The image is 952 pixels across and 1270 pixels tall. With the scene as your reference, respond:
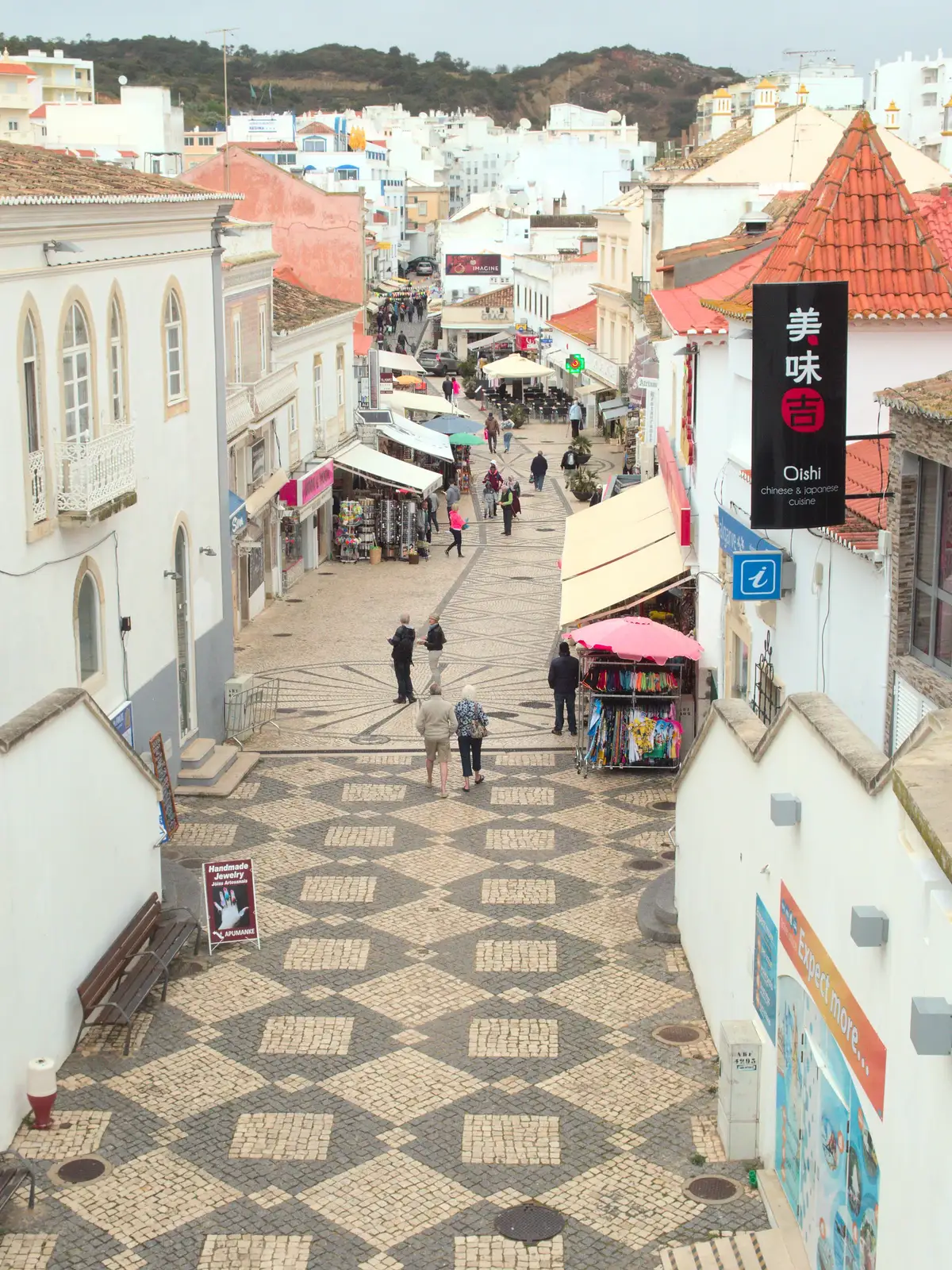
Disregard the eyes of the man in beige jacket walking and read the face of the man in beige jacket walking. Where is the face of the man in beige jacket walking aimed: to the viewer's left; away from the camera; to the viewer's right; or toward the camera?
away from the camera

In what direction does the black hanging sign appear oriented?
toward the camera

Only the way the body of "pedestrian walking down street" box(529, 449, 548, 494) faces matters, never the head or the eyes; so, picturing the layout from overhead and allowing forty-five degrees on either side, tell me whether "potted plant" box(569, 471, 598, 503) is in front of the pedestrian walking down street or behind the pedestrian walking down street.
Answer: behind

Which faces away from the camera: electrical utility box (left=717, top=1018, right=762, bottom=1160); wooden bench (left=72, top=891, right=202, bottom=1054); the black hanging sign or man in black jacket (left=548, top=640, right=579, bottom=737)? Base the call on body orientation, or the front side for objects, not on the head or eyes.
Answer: the man in black jacket

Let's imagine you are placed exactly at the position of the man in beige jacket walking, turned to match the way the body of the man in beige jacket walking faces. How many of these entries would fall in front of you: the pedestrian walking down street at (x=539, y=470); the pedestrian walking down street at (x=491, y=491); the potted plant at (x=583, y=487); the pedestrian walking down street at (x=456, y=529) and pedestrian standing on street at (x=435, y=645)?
5

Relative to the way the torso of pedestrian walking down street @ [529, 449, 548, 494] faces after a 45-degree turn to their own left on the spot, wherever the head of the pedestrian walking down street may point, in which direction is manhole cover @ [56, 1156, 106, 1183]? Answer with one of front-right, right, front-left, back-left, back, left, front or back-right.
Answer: back-left

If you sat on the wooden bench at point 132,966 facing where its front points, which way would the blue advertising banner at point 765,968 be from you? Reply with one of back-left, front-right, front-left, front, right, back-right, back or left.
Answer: front-right

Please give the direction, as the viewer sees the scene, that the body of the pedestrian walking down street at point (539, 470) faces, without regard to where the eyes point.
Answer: away from the camera

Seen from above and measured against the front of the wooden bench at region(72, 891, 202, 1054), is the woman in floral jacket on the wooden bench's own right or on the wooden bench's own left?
on the wooden bench's own left

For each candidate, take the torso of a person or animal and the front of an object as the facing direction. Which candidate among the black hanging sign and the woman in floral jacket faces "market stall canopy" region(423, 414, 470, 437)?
the woman in floral jacket

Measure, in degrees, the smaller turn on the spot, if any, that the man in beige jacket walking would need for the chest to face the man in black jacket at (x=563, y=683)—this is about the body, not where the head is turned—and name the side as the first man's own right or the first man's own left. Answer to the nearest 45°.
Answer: approximately 45° to the first man's own right

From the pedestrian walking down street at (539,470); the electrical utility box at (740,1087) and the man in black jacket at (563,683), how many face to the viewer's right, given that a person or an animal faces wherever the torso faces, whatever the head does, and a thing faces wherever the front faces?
0

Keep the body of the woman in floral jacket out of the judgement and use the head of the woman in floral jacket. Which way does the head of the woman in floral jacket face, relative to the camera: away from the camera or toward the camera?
away from the camera

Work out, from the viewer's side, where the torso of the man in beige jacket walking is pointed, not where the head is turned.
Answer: away from the camera

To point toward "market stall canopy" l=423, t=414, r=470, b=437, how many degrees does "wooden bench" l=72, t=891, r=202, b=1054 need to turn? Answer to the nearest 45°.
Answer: approximately 90° to its left

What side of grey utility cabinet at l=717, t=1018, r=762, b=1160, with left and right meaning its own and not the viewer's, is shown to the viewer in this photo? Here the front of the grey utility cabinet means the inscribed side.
front
